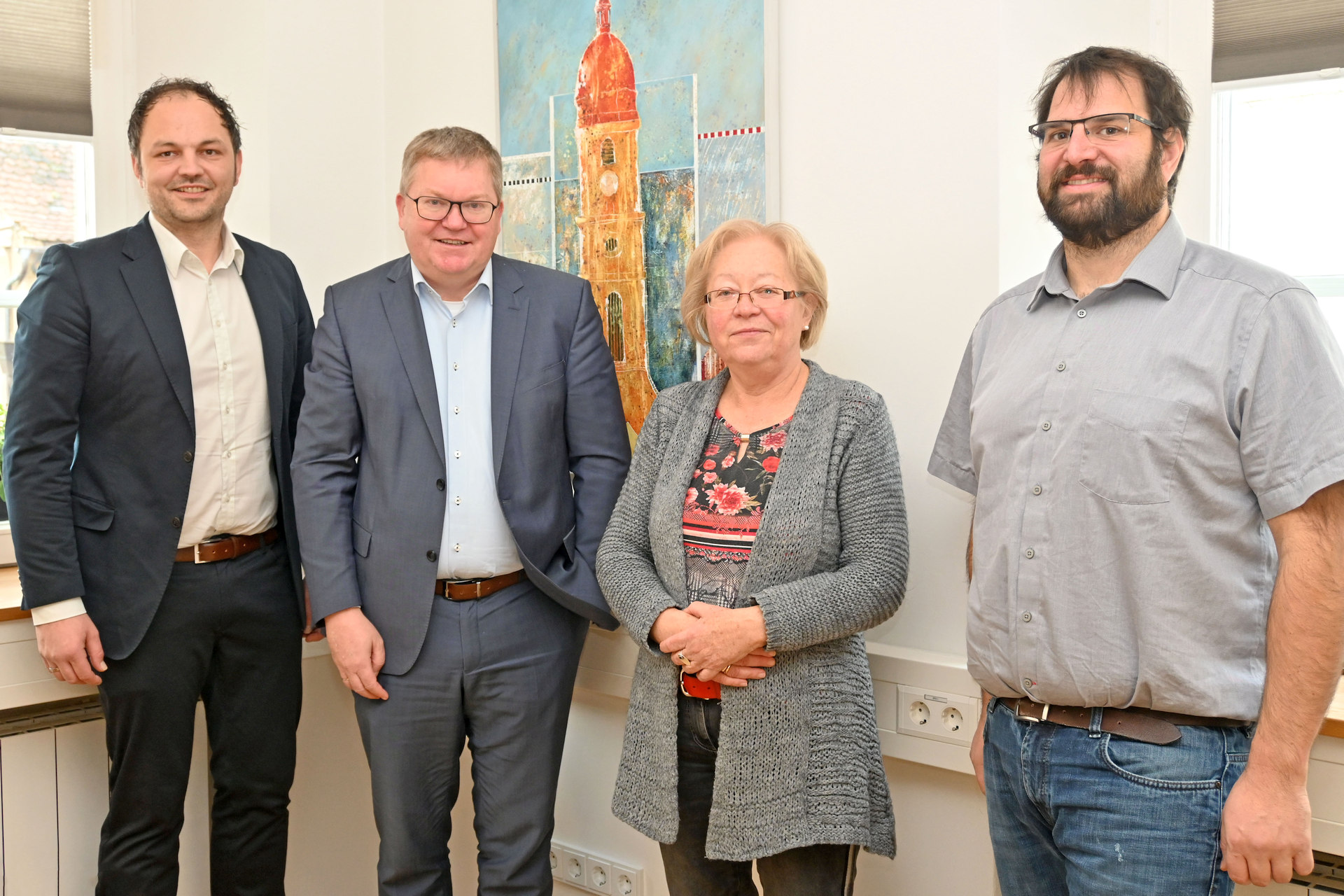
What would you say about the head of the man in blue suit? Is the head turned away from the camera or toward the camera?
toward the camera

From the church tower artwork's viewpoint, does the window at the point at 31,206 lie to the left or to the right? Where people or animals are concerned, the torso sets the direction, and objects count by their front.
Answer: on its right

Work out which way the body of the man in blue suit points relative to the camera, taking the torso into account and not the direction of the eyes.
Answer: toward the camera

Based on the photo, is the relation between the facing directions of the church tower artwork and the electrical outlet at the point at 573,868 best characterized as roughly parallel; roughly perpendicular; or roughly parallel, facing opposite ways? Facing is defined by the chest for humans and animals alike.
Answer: roughly parallel

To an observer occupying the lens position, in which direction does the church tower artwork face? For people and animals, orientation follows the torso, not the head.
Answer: facing the viewer and to the left of the viewer

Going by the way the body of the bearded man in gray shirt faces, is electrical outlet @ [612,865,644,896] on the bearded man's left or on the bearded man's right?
on the bearded man's right

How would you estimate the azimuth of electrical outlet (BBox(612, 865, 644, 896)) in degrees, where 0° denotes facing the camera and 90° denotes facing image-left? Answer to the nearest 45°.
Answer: approximately 45°

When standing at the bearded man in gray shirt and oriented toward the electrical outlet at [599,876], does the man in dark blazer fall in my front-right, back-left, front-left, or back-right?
front-left

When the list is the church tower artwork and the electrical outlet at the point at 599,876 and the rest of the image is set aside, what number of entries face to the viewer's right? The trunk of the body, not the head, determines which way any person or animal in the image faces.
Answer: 0

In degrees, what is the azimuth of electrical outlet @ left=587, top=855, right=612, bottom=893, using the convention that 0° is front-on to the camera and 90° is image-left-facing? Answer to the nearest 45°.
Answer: approximately 45°

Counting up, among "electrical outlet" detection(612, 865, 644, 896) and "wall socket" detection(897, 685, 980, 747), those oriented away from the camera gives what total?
0

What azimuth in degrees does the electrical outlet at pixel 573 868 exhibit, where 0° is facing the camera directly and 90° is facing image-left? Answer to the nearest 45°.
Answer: approximately 45°

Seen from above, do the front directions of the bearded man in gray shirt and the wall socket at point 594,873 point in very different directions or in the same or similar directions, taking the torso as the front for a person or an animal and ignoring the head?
same or similar directions

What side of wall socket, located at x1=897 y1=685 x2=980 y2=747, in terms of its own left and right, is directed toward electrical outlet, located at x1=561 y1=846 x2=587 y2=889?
right

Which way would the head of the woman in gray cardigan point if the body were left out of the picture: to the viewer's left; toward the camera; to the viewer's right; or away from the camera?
toward the camera
